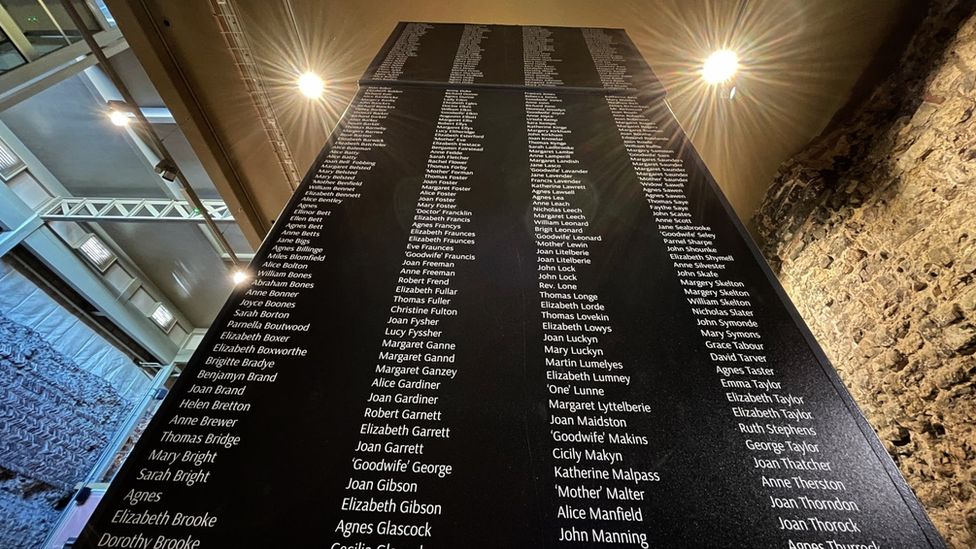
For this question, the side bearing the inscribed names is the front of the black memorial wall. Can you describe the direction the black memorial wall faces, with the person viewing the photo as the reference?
facing the viewer
